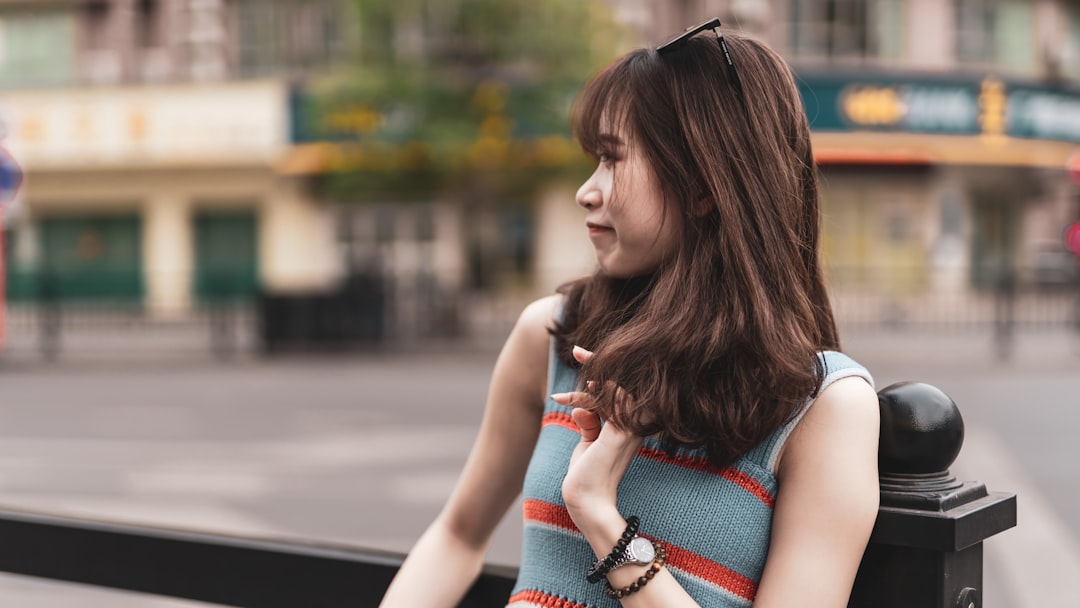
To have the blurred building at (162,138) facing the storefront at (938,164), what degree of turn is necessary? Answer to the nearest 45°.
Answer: approximately 90° to its left

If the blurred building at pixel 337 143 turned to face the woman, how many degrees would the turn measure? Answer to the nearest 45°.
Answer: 0° — it already faces them

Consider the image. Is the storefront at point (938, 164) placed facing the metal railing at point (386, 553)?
yes

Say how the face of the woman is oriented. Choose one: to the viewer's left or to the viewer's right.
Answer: to the viewer's left

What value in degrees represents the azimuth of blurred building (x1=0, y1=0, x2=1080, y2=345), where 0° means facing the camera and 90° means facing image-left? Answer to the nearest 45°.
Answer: approximately 0°

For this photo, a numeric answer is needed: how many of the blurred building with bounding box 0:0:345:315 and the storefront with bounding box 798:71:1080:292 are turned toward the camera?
2

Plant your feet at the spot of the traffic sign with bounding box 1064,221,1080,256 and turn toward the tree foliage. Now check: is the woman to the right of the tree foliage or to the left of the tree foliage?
left
